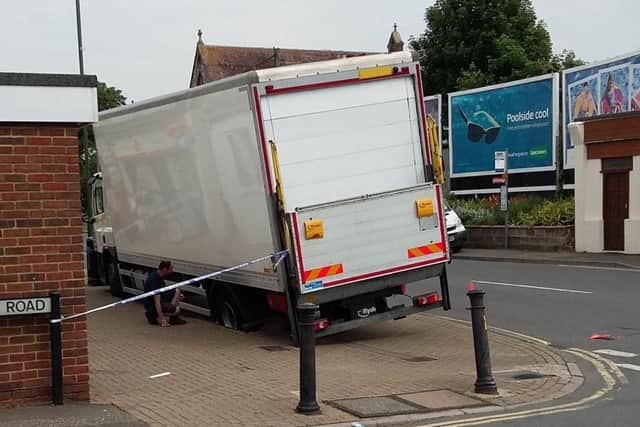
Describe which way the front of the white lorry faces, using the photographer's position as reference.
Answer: facing away from the viewer and to the left of the viewer

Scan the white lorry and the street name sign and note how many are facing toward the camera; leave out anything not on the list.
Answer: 1

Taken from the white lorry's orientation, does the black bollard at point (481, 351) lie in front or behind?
behind

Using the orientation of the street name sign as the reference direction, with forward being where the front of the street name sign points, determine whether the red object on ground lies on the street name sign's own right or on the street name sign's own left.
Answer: on the street name sign's own left

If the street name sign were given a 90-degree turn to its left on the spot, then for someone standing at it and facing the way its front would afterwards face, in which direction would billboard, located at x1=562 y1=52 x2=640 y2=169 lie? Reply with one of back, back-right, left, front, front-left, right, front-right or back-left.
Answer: front-left

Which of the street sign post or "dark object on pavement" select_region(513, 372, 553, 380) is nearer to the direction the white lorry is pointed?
the street sign post

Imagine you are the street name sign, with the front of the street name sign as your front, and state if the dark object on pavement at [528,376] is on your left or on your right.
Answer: on your left

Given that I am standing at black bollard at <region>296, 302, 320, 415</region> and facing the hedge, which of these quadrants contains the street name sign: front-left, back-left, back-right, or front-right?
back-left

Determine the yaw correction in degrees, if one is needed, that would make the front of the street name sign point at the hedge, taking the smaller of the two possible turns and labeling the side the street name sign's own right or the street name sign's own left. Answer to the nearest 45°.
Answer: approximately 135° to the street name sign's own left

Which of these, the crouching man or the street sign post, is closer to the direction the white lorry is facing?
the crouching man

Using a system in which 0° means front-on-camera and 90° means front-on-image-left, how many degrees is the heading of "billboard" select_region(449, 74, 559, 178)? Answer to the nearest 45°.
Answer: approximately 45°
